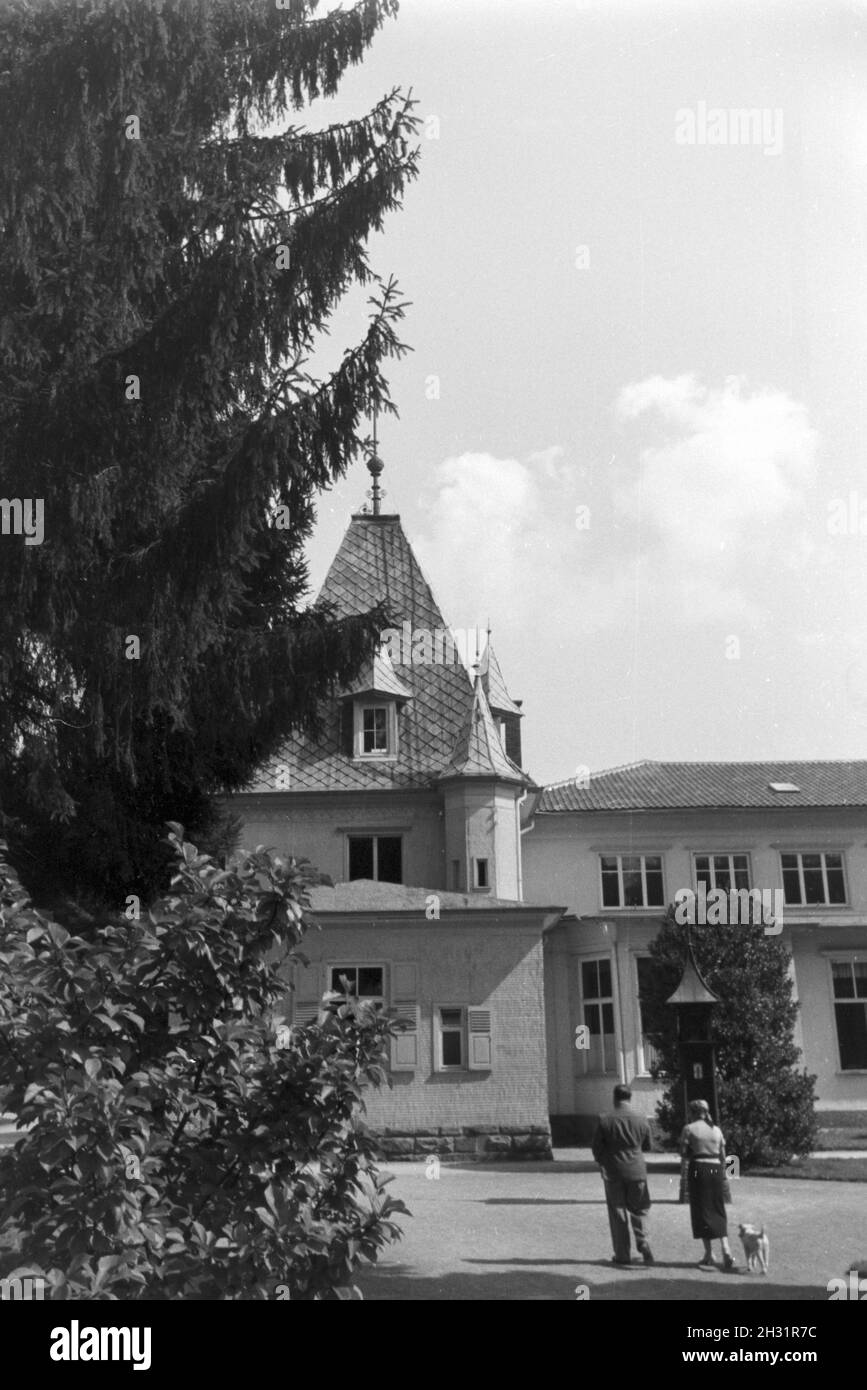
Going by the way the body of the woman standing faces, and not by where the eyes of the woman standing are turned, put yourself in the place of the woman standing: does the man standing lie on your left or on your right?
on your left

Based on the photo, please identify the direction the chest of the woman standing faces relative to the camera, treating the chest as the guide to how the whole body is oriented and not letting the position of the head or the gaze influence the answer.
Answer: away from the camera

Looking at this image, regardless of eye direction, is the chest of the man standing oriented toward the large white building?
yes

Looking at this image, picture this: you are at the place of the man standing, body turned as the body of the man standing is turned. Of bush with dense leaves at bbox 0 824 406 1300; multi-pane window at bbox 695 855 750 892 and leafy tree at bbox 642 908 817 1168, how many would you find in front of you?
2

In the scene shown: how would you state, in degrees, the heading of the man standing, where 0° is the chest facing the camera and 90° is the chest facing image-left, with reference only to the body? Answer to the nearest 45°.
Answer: approximately 180°

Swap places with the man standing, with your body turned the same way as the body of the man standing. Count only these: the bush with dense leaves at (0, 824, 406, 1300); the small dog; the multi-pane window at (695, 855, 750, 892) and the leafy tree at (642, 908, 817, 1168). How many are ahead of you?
2

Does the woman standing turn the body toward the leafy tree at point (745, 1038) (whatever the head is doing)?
yes

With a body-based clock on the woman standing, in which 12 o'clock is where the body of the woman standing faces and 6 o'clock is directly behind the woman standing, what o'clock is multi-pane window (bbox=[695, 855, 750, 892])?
The multi-pane window is roughly at 12 o'clock from the woman standing.

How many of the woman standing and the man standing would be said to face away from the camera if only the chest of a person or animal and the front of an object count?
2

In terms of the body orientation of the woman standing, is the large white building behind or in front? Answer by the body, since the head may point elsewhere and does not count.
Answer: in front
